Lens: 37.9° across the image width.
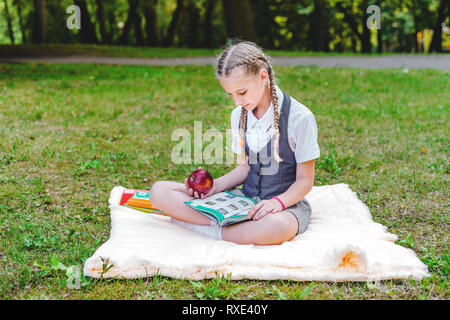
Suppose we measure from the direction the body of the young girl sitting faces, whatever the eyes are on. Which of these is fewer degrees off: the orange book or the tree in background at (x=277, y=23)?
the orange book

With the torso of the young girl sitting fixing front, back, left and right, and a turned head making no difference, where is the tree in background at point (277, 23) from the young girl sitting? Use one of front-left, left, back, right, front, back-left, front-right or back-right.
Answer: back-right

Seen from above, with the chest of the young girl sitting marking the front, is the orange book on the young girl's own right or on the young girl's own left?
on the young girl's own right

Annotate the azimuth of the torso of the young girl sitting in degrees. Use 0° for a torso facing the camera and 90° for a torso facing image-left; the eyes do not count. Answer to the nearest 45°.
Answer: approximately 45°
